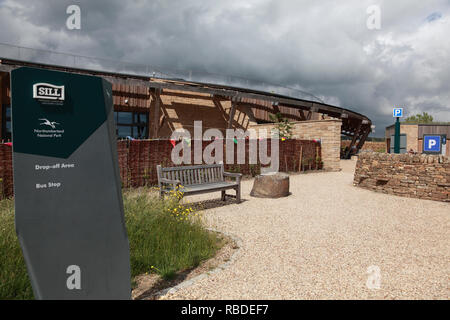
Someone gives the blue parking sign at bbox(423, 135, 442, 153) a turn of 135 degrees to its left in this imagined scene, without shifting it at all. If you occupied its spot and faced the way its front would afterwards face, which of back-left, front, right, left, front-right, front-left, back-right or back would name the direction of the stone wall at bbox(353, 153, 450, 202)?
back-right

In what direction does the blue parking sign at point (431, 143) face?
toward the camera

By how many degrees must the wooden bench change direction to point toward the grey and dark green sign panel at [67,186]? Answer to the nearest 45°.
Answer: approximately 45° to its right

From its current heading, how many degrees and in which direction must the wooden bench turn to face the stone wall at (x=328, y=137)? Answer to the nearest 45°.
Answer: approximately 90° to its left

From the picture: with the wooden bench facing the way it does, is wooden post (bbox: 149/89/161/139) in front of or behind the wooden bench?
behind

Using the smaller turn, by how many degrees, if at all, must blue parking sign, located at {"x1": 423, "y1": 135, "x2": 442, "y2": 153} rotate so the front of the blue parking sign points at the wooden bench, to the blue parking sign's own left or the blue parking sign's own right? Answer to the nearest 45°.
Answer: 0° — it already faces it

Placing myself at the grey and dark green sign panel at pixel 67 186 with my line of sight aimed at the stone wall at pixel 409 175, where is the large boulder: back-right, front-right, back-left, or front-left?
front-left

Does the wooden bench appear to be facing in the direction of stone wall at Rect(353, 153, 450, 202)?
no

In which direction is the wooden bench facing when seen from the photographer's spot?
facing the viewer and to the right of the viewer

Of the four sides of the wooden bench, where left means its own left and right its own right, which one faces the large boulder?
left
